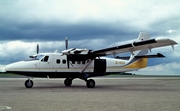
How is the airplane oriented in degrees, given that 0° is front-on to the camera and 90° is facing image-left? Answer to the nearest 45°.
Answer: approximately 45°
